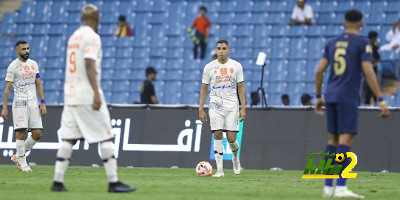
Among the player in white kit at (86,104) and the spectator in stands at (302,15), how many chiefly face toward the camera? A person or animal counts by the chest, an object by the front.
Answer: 1

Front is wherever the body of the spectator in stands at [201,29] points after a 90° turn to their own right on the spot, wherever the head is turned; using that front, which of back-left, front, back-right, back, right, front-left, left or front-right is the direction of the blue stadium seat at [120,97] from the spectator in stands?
front

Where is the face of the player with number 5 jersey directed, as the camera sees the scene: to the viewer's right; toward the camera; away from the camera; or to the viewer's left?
away from the camera

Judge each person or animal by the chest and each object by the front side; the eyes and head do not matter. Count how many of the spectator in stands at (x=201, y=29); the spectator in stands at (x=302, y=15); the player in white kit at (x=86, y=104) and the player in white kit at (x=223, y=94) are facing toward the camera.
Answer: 3

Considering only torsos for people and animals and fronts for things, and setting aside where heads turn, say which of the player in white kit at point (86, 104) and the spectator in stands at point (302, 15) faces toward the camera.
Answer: the spectator in stands

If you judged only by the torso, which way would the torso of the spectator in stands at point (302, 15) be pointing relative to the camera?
toward the camera

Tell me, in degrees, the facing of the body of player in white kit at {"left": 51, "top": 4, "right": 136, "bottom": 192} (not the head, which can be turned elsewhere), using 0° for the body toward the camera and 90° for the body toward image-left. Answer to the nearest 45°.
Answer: approximately 225°

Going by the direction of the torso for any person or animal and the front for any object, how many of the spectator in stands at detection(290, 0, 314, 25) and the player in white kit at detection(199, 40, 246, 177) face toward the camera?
2

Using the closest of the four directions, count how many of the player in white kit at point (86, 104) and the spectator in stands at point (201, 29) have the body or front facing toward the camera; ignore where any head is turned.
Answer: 1

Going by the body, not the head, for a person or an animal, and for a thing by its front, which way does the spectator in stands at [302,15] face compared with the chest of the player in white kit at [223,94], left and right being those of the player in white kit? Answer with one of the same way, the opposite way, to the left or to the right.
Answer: the same way

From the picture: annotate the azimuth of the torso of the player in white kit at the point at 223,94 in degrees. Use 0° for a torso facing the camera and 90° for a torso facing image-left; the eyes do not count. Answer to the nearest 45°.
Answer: approximately 0°

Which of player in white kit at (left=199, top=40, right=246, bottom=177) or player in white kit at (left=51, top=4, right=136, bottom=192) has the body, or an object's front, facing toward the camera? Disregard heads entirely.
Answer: player in white kit at (left=199, top=40, right=246, bottom=177)

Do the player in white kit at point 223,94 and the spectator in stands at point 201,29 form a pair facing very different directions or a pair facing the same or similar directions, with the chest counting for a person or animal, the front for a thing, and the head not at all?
same or similar directions

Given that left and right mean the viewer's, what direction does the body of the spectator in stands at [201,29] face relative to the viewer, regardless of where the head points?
facing the viewer
